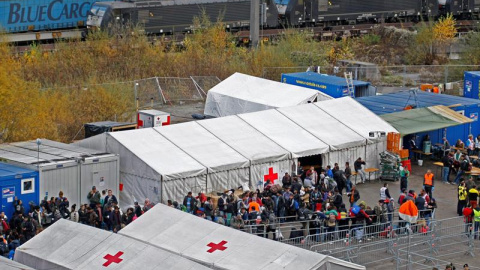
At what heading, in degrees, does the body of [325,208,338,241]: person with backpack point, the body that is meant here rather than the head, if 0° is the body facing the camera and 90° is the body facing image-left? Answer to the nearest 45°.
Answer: approximately 180°

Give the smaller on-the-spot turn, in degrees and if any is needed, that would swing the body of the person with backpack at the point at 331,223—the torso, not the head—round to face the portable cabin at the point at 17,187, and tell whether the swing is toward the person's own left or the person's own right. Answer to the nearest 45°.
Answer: approximately 90° to the person's own left

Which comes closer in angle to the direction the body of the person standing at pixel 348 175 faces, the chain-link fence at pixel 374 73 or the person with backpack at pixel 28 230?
the person with backpack

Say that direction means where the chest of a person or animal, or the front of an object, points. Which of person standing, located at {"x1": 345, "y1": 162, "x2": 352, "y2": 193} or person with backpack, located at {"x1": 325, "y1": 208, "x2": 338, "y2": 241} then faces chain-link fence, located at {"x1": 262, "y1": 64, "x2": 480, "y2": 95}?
the person with backpack

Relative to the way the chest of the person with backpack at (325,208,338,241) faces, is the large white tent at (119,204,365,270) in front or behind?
behind

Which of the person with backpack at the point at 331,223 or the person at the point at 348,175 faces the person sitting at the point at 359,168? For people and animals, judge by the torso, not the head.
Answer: the person with backpack

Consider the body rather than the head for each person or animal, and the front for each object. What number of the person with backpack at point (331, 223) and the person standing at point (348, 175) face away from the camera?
1

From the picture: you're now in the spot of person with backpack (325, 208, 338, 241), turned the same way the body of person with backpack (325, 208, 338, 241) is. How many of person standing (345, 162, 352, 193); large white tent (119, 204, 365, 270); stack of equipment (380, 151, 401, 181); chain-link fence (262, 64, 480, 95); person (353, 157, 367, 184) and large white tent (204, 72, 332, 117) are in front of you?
5

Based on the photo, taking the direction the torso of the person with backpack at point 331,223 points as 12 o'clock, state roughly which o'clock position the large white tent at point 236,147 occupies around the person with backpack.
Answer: The large white tent is roughly at 11 o'clock from the person with backpack.

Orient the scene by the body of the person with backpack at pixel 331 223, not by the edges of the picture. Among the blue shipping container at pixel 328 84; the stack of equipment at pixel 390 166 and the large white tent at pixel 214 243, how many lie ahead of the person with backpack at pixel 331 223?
2
